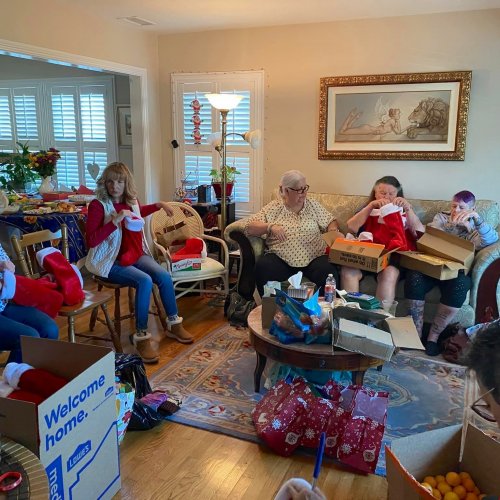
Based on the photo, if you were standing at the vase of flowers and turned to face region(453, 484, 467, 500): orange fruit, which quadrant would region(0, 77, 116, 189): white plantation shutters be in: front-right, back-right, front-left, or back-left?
back-left

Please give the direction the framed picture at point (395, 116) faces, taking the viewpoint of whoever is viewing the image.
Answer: facing the viewer

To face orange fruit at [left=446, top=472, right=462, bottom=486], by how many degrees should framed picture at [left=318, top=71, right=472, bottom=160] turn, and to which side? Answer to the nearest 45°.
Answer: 0° — it already faces it

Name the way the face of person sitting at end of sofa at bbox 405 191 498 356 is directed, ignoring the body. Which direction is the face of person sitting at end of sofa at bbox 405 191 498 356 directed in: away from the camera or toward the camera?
toward the camera

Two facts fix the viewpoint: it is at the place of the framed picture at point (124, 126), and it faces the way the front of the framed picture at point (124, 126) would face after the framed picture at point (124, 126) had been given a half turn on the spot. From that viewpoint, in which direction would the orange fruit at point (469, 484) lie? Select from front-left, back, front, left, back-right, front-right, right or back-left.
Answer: back

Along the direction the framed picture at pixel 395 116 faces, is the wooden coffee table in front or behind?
in front

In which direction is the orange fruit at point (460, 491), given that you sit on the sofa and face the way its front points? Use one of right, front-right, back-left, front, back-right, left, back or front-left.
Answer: front

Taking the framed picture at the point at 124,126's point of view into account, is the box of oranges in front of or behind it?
in front

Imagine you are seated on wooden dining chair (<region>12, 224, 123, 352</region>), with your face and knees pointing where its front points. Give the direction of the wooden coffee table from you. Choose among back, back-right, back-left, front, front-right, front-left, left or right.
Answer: front

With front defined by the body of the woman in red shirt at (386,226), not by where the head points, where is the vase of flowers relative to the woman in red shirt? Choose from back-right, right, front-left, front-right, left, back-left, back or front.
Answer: right

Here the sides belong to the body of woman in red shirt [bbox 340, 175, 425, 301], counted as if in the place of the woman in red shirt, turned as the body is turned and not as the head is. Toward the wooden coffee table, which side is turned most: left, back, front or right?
front

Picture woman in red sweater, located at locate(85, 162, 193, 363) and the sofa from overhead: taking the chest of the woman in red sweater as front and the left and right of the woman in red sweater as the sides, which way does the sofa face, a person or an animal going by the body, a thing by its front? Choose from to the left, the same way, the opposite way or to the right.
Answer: to the right

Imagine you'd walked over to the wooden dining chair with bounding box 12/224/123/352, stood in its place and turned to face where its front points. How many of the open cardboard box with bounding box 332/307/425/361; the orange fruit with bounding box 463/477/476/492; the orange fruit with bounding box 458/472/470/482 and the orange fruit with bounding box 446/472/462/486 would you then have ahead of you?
4

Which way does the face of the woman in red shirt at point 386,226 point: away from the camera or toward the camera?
toward the camera

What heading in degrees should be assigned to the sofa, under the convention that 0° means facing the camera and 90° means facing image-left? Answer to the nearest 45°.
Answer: approximately 0°

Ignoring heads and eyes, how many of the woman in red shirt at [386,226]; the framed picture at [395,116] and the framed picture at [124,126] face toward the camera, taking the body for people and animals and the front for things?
3

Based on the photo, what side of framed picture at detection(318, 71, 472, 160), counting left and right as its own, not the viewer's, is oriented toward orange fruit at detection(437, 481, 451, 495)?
front

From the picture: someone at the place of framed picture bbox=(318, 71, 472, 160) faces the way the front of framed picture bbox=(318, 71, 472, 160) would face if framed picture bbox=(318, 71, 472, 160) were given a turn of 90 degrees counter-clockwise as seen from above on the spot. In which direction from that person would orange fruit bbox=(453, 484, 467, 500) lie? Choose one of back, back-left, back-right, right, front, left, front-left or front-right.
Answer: right
